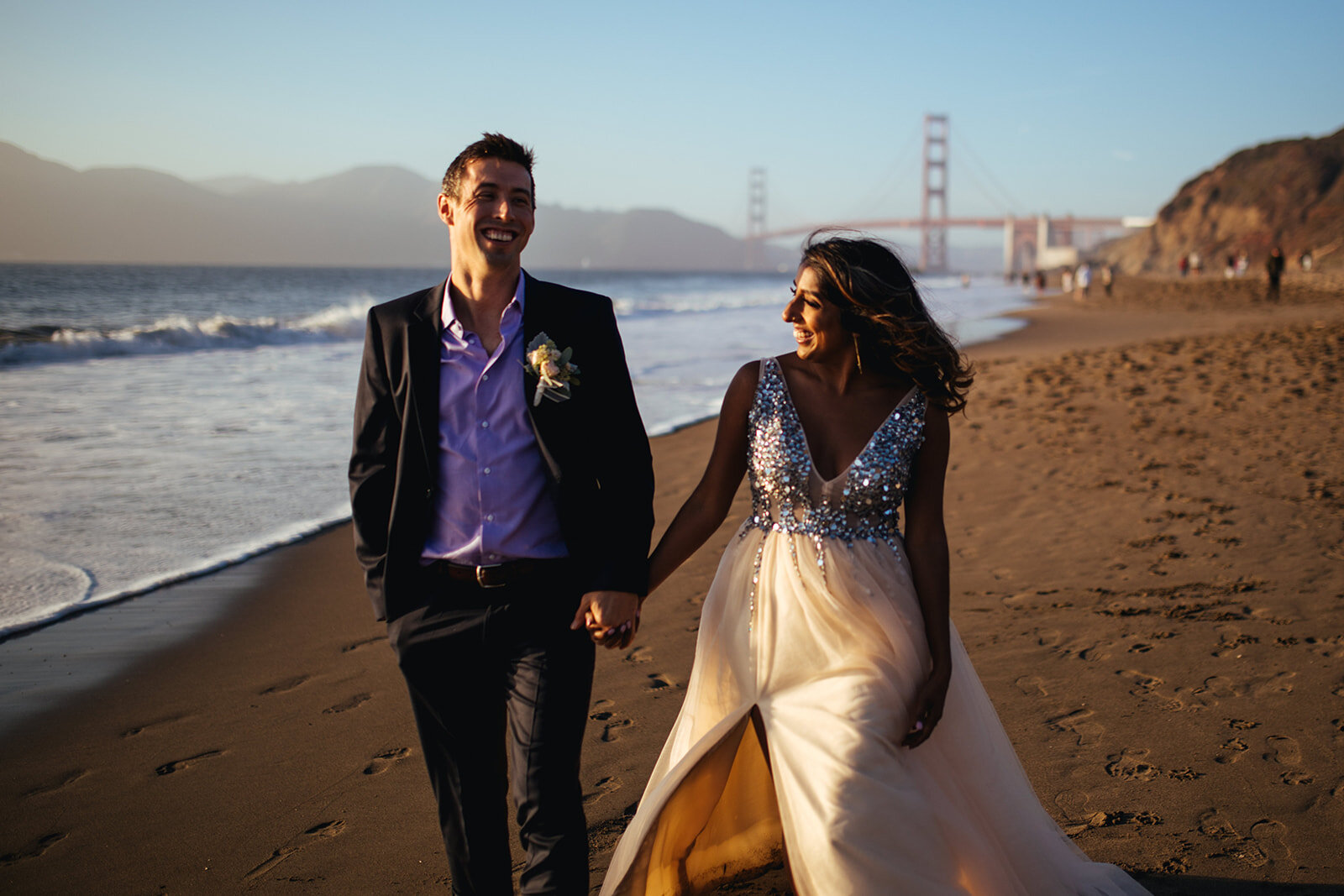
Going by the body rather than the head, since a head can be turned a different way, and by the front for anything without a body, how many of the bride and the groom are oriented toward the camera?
2

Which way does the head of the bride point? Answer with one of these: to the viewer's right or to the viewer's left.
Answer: to the viewer's left

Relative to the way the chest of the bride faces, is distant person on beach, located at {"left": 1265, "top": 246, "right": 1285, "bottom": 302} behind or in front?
behind

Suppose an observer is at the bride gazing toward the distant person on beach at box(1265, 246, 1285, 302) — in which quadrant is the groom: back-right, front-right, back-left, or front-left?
back-left

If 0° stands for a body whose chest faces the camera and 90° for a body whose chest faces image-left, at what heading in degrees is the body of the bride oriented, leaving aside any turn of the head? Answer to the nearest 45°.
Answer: approximately 0°

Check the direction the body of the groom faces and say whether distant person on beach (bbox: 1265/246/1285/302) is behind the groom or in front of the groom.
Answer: behind

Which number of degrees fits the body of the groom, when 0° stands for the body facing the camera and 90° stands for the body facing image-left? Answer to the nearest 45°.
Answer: approximately 0°
